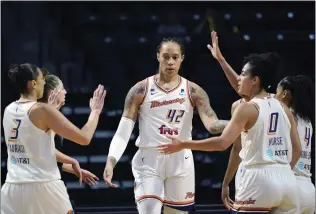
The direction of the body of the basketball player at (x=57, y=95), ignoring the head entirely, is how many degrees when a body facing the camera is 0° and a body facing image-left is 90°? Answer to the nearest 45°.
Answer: approximately 270°

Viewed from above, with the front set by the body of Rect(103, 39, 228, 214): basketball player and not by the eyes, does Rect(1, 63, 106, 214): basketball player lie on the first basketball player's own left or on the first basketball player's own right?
on the first basketball player's own right

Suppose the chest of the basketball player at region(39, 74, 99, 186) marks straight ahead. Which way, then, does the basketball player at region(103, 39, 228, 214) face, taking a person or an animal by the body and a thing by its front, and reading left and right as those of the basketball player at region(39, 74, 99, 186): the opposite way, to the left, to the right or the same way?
to the right

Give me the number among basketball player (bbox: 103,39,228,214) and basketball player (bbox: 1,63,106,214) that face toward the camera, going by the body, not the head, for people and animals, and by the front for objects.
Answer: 1

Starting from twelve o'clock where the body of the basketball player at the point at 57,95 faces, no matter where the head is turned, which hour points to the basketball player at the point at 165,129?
the basketball player at the point at 165,129 is roughly at 12 o'clock from the basketball player at the point at 57,95.

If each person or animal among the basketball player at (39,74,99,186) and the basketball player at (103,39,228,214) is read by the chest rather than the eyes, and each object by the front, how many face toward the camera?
1

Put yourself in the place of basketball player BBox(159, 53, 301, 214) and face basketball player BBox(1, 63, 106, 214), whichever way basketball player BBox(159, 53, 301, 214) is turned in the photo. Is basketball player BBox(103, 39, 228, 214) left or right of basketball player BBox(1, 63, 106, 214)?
right
